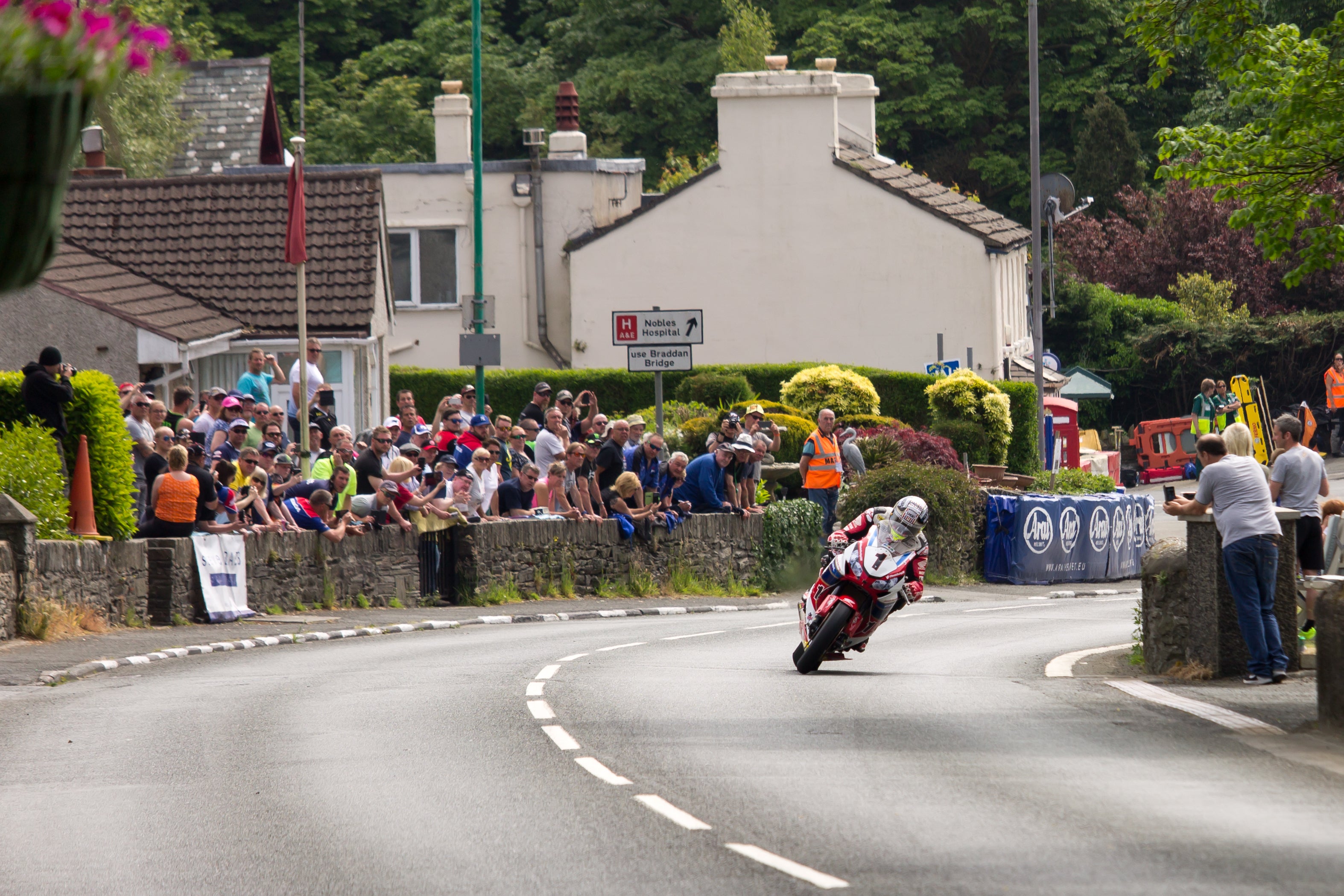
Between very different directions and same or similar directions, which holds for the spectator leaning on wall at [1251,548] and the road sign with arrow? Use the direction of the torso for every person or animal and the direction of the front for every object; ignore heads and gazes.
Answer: very different directions

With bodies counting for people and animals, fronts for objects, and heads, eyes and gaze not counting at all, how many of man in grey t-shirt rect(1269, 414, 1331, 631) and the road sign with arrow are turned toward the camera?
1

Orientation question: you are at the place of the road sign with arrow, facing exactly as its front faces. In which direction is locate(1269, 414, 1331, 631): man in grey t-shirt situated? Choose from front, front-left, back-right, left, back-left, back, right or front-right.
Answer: front-left

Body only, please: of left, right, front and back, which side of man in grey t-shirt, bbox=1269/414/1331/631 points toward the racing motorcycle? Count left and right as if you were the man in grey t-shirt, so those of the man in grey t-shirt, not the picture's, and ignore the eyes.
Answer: left

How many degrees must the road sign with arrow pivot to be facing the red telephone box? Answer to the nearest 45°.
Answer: approximately 135° to its left

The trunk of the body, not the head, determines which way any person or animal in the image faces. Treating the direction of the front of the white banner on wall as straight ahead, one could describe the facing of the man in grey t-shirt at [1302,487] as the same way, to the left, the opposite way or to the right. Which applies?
the opposite way

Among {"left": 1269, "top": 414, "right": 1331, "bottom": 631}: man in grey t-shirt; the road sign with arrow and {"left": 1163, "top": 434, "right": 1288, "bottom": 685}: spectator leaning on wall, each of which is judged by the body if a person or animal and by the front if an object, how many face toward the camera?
1

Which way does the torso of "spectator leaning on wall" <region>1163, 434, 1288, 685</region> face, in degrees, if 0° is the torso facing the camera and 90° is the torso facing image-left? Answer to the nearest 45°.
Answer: approximately 135°

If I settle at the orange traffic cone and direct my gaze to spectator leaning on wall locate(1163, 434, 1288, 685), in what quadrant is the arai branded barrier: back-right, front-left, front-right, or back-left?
front-left

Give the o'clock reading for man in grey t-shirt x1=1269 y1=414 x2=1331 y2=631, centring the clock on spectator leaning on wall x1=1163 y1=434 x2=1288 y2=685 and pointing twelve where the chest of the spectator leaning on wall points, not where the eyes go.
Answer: The man in grey t-shirt is roughly at 2 o'clock from the spectator leaning on wall.

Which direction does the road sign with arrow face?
toward the camera

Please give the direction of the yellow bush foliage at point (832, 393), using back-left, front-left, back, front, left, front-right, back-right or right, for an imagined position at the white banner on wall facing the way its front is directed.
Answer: back-left

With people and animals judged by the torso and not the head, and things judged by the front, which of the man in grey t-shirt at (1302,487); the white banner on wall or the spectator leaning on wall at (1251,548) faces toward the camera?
the white banner on wall

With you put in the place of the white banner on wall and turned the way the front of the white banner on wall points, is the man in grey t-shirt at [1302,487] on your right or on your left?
on your left

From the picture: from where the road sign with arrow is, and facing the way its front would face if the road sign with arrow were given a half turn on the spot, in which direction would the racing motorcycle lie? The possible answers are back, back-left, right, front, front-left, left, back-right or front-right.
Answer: back

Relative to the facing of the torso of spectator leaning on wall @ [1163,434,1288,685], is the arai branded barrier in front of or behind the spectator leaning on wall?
in front
